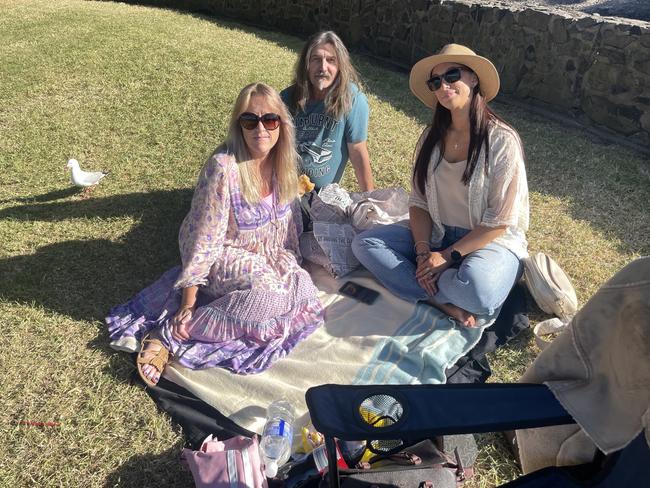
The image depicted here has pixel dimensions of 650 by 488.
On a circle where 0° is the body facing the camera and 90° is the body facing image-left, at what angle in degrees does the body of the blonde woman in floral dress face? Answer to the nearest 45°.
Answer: approximately 315°

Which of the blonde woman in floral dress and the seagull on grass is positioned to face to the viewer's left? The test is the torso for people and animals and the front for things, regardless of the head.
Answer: the seagull on grass

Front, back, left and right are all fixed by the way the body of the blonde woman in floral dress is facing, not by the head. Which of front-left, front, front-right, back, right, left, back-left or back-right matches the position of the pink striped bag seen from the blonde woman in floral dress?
front-right

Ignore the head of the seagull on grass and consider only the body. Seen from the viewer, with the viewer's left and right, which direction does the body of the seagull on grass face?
facing to the left of the viewer
